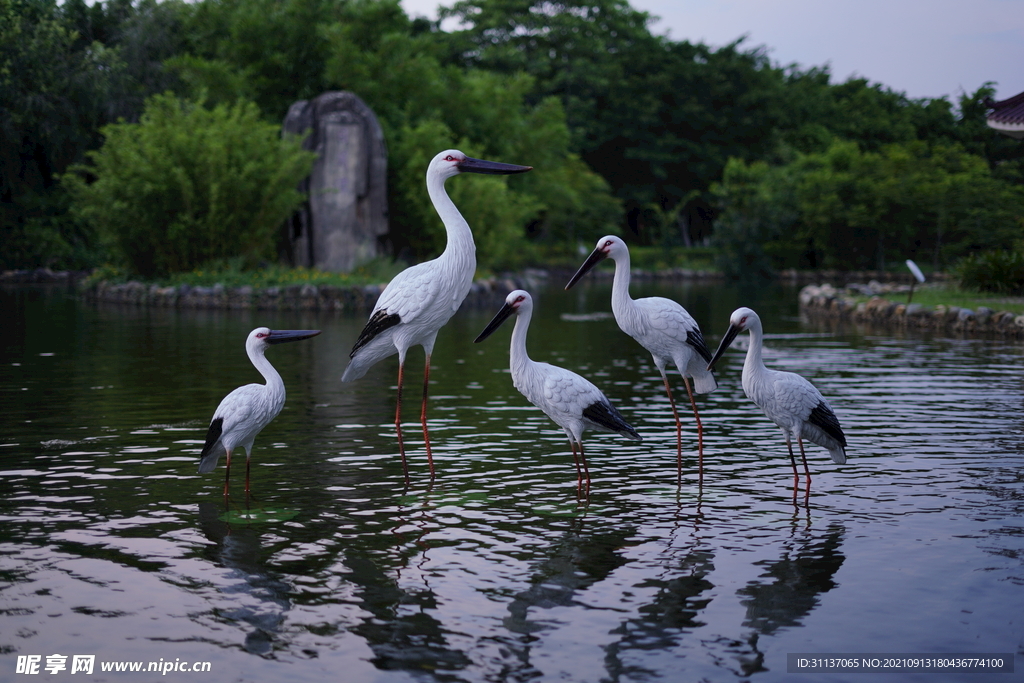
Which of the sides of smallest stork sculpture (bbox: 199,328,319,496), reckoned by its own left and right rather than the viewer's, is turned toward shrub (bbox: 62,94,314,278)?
left

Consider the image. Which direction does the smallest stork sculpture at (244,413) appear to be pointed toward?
to the viewer's right

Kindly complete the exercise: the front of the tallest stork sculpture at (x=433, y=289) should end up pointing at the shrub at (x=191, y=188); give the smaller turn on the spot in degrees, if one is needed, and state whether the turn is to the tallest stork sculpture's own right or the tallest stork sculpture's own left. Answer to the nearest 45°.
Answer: approximately 90° to the tallest stork sculpture's own left

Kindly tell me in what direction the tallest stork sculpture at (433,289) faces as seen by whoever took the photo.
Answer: facing to the right of the viewer

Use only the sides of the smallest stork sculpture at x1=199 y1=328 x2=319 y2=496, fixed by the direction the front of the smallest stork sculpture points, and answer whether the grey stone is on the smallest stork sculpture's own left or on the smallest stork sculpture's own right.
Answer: on the smallest stork sculpture's own left

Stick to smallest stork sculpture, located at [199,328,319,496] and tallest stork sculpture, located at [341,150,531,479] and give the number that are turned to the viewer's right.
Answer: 2

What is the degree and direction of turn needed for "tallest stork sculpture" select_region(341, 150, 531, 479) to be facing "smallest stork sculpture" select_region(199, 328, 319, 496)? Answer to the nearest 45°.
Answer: approximately 135° to its right

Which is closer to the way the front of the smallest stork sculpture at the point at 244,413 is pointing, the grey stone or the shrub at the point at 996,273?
the shrub

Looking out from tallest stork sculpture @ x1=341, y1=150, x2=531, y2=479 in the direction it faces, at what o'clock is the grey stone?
The grey stone is roughly at 9 o'clock from the tallest stork sculpture.
